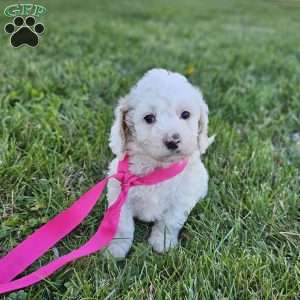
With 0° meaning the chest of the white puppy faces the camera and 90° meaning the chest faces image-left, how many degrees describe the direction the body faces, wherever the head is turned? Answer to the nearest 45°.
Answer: approximately 0°
